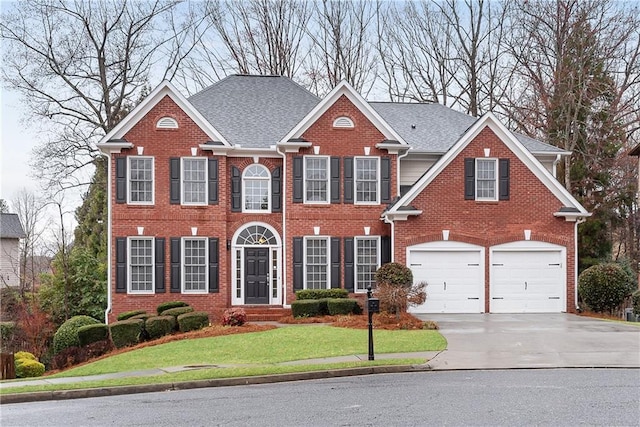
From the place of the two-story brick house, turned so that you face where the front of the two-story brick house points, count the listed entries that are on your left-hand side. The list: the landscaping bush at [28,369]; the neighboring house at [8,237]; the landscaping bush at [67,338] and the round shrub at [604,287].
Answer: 1

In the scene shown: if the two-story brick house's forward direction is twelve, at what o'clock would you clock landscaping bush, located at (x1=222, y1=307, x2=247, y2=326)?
The landscaping bush is roughly at 1 o'clock from the two-story brick house.

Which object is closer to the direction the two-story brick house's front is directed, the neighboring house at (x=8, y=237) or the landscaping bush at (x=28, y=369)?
the landscaping bush

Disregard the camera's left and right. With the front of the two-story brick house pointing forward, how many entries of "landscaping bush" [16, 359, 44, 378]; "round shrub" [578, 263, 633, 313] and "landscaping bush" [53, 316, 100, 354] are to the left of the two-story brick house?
1

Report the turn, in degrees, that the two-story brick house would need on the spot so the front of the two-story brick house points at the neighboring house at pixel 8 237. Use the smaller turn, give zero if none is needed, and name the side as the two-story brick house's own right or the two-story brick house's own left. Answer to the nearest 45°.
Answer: approximately 135° to the two-story brick house's own right

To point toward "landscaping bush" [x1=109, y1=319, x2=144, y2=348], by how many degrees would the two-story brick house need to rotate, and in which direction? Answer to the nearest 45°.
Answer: approximately 45° to its right

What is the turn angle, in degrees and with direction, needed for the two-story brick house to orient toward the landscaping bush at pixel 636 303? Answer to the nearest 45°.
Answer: approximately 90° to its left

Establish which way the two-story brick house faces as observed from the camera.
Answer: facing the viewer

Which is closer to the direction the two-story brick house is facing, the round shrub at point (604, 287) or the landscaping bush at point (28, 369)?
the landscaping bush

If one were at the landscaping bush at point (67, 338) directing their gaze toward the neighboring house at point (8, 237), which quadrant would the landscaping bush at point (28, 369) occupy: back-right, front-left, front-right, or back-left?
back-left

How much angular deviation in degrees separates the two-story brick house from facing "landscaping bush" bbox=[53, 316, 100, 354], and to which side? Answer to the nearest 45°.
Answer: approximately 45° to its right
